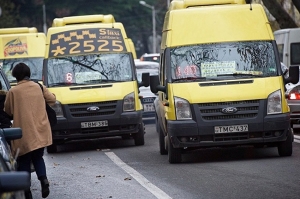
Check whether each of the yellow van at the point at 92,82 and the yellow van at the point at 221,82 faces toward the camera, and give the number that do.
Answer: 2

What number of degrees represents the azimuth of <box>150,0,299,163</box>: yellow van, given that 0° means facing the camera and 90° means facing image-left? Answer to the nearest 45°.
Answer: approximately 0°

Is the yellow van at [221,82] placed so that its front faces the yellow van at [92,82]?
no

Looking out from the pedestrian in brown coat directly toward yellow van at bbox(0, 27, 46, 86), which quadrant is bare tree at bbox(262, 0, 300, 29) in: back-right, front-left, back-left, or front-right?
front-right

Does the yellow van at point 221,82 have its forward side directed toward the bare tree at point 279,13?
no

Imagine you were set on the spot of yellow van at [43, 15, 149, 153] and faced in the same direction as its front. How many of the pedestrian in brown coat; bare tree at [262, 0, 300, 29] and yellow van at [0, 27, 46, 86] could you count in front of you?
1

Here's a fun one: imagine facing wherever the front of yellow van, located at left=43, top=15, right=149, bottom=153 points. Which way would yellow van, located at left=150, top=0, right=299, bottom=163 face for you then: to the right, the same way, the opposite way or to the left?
the same way

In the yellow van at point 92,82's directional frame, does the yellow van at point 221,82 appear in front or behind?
in front

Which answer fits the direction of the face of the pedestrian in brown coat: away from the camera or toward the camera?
away from the camera

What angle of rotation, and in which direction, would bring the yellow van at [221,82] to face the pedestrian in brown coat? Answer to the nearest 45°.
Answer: approximately 45° to its right

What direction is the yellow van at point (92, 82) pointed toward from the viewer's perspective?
toward the camera

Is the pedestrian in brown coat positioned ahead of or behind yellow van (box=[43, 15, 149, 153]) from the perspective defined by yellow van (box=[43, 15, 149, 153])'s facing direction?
ahead
